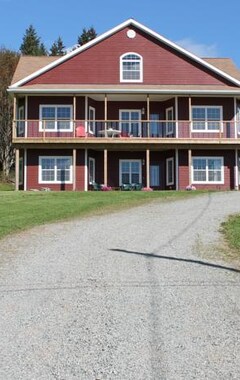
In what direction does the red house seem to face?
toward the camera
